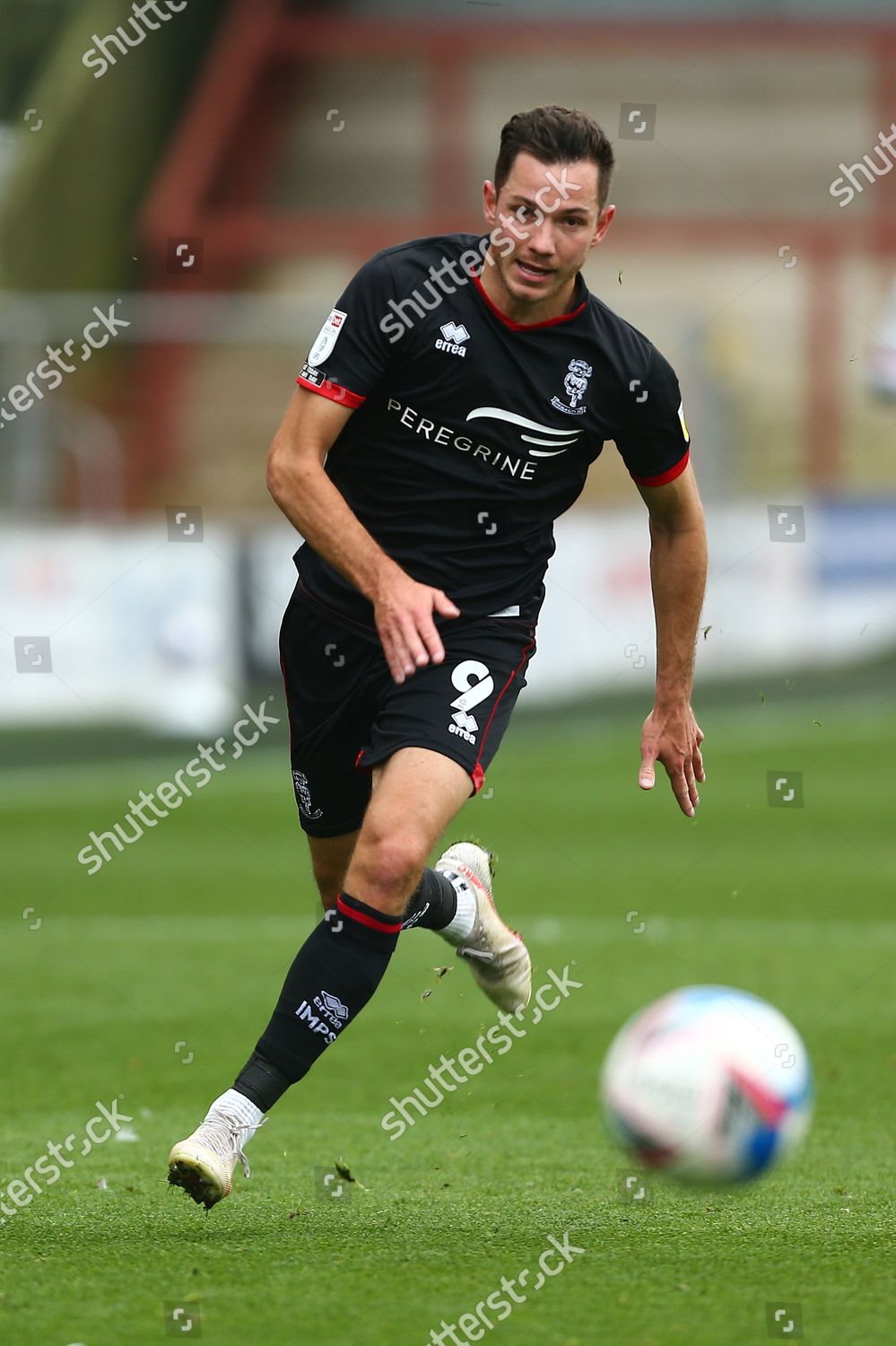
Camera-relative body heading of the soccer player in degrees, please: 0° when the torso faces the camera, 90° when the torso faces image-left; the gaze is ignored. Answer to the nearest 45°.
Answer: approximately 0°
